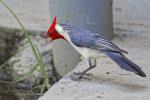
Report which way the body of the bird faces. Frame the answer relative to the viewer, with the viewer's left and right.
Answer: facing to the left of the viewer

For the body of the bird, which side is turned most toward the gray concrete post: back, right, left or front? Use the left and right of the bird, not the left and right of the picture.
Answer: right
